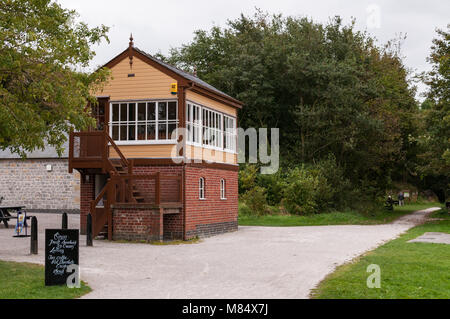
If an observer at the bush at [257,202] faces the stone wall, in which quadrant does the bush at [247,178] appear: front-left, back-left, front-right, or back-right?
front-right

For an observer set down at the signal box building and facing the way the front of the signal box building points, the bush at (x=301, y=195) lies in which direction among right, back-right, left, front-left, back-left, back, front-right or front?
left

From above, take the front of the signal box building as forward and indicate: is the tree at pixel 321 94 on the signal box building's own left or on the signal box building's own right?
on the signal box building's own left

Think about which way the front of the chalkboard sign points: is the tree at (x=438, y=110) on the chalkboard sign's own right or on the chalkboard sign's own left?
on the chalkboard sign's own left

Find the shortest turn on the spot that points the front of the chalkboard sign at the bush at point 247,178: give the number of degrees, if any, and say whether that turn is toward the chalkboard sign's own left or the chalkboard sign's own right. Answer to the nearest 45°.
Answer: approximately 135° to the chalkboard sign's own left

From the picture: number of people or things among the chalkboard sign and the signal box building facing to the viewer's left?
0

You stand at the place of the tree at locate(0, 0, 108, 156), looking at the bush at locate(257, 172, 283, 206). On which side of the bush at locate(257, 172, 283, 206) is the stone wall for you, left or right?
left

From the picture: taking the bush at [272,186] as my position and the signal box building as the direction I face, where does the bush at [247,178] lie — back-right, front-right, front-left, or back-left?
front-right

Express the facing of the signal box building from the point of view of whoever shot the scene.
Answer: facing the viewer and to the right of the viewer

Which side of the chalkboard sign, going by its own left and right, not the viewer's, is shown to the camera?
front

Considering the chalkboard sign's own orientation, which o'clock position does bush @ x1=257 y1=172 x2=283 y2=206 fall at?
The bush is roughly at 7 o'clock from the chalkboard sign.

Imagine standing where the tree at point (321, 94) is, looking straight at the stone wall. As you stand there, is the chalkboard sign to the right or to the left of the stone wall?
left

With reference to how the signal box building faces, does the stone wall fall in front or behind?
behind
